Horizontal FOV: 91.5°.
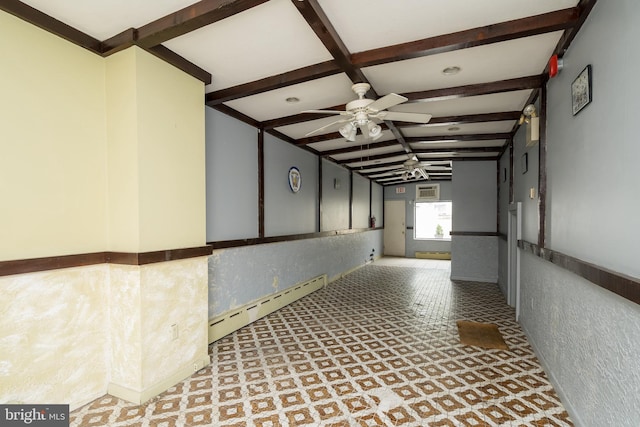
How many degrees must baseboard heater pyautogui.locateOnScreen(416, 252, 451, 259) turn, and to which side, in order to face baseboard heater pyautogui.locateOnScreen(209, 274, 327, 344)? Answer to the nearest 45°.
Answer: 0° — it already faces it

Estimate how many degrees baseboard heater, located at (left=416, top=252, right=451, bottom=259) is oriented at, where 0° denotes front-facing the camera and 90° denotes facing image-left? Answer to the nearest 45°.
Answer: approximately 0°

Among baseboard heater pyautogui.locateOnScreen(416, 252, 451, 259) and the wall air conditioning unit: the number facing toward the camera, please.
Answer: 2

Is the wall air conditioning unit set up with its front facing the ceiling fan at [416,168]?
yes

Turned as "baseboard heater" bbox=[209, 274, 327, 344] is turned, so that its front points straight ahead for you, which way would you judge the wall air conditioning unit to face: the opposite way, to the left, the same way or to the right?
to the right

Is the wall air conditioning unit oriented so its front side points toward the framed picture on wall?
yes

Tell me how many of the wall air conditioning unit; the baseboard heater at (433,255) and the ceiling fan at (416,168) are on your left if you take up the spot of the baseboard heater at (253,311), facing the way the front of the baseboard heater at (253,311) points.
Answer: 3

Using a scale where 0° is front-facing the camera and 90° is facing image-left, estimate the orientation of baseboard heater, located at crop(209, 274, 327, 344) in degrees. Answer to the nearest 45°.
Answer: approximately 315°

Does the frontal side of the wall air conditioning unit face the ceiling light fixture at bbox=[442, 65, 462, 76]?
yes

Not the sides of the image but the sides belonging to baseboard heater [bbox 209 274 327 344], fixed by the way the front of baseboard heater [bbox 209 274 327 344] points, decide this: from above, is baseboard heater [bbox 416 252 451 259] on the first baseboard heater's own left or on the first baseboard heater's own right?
on the first baseboard heater's own left
